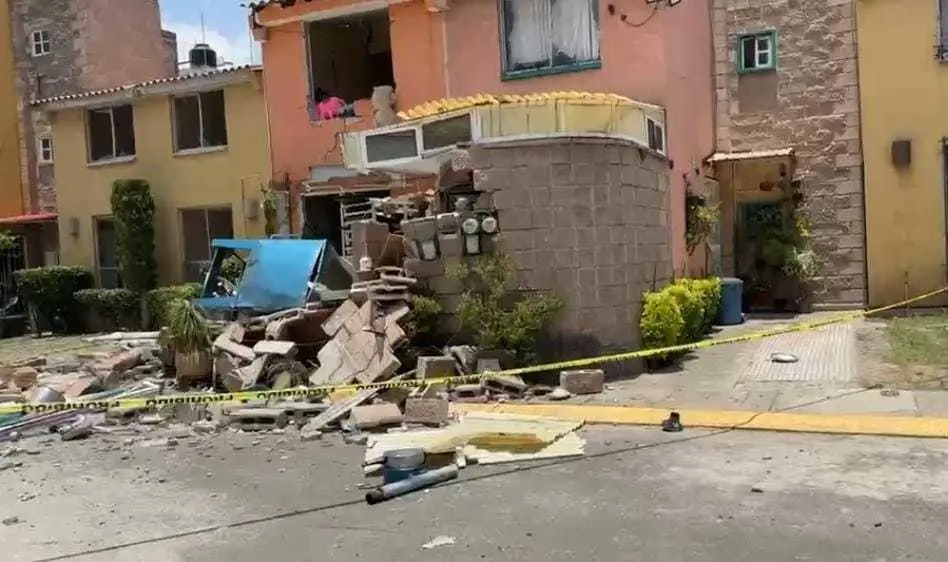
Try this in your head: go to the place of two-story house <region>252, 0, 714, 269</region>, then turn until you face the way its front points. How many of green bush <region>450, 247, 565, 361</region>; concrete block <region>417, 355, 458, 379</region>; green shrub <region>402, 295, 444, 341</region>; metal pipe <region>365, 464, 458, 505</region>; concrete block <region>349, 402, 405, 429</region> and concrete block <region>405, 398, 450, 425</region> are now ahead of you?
6

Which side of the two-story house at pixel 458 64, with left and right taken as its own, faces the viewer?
front

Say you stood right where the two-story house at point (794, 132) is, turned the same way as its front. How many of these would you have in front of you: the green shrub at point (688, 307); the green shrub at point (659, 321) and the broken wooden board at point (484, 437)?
3

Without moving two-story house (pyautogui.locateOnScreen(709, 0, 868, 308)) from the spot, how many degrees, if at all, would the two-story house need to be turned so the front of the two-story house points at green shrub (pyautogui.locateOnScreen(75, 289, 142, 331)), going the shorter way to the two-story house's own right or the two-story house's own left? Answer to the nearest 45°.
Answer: approximately 90° to the two-story house's own right

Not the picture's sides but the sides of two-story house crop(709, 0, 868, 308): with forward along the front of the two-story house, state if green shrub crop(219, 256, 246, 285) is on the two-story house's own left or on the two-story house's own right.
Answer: on the two-story house's own right

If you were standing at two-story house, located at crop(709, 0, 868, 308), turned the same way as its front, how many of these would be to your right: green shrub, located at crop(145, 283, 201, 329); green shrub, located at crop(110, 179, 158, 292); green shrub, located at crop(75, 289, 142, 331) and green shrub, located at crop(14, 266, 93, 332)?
4

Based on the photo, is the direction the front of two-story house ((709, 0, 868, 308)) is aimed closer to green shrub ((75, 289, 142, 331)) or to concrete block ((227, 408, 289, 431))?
the concrete block

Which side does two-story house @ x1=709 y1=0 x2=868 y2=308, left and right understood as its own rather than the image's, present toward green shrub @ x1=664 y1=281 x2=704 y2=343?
front

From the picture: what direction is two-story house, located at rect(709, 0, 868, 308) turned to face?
toward the camera

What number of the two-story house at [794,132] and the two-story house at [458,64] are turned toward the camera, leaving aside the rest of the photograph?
2

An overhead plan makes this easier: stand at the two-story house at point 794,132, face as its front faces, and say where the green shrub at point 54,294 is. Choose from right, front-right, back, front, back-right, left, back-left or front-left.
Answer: right

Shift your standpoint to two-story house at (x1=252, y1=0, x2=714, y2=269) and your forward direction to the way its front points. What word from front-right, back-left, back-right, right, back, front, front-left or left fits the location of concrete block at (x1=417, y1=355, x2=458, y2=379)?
front

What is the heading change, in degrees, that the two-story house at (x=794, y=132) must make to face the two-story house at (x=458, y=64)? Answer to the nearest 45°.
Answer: approximately 45° to its right

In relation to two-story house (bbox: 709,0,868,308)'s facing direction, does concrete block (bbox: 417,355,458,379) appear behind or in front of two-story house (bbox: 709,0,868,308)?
in front

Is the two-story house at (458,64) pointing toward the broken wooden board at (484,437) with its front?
yes
